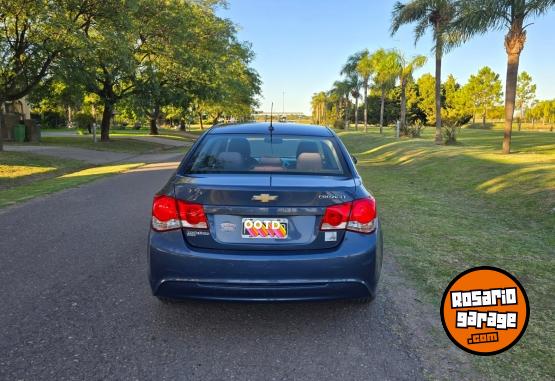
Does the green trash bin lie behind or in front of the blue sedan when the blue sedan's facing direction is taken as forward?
in front

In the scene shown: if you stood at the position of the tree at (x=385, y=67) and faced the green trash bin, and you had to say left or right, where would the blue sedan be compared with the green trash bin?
left

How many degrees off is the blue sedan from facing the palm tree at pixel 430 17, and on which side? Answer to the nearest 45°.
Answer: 0° — it already faces it

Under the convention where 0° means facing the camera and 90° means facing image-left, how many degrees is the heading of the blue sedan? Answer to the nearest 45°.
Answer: approximately 180°

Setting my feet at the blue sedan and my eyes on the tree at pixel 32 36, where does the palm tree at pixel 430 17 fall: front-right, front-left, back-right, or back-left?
front-right

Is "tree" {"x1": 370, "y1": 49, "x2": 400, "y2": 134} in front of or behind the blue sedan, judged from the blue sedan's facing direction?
in front

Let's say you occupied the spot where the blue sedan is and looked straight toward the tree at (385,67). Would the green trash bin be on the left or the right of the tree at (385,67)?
left

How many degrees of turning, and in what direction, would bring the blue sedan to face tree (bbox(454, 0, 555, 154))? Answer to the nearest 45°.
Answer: approximately 45° to its right

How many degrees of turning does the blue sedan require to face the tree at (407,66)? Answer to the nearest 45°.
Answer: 0° — it already faces it

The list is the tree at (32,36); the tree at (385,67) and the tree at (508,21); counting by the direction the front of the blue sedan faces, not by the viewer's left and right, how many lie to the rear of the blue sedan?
0

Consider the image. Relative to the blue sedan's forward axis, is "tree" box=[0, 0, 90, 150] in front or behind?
in front
